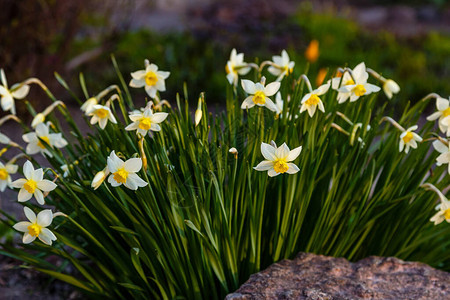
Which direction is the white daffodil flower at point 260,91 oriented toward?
toward the camera

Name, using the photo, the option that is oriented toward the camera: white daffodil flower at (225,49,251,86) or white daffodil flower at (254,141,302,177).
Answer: white daffodil flower at (254,141,302,177)

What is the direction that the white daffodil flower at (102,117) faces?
toward the camera

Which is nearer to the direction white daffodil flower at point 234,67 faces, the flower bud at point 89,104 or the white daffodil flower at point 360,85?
the flower bud

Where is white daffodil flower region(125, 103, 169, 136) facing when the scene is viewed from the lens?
facing the viewer

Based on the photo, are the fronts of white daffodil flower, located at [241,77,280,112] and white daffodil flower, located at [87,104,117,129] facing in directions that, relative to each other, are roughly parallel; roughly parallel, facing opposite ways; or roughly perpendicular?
roughly parallel

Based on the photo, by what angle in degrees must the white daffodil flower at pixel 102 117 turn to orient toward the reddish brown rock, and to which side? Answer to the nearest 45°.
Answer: approximately 45° to its left

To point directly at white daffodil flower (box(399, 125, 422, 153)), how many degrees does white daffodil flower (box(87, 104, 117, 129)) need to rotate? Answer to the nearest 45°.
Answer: approximately 90° to its left

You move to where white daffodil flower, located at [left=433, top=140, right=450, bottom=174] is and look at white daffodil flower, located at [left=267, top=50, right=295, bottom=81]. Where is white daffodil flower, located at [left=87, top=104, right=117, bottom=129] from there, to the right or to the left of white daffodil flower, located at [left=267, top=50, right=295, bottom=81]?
left

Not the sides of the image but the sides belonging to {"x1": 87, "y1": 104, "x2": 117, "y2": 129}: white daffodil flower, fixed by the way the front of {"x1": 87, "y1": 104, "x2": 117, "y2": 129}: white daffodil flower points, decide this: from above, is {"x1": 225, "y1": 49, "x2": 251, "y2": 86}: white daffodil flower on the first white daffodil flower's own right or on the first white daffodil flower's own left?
on the first white daffodil flower's own left
